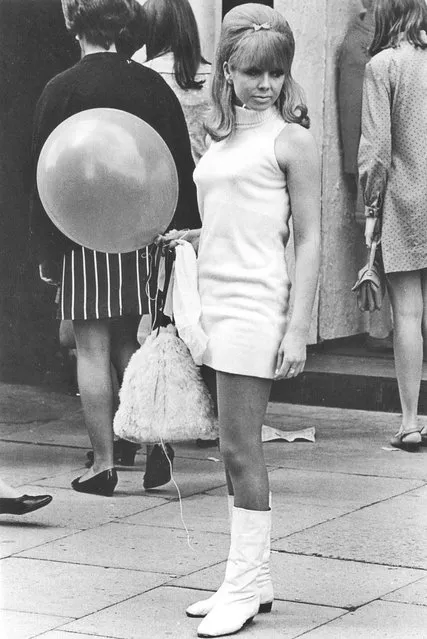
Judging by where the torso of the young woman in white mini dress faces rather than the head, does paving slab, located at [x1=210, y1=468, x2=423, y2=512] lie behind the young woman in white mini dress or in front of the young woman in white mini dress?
behind

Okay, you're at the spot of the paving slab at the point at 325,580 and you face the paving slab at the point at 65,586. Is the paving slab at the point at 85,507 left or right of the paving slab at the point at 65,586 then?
right

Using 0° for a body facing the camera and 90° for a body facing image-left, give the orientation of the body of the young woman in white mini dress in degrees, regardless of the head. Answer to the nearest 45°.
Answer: approximately 45°

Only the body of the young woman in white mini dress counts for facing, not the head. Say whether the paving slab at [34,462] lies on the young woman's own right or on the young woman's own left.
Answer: on the young woman's own right

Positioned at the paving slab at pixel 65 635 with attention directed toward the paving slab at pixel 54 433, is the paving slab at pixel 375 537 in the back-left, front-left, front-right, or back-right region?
front-right

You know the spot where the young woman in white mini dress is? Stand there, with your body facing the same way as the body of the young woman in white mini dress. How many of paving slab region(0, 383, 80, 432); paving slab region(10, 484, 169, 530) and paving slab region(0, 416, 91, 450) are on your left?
0

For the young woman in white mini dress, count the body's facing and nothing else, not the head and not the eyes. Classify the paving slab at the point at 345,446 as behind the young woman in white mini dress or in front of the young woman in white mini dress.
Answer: behind

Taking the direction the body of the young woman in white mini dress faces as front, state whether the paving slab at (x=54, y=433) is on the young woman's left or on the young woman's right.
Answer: on the young woman's right
